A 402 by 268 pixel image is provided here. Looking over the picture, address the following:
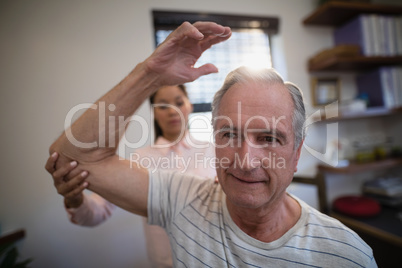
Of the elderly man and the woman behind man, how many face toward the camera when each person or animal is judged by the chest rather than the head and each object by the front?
2

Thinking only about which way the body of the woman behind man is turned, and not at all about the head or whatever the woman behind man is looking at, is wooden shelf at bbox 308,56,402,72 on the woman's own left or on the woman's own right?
on the woman's own left

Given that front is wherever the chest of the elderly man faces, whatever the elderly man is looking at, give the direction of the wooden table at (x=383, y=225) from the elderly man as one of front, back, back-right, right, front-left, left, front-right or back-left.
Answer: back-left

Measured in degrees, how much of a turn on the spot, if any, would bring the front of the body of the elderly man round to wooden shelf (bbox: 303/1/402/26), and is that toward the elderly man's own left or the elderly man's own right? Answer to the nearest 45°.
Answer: approximately 135° to the elderly man's own left

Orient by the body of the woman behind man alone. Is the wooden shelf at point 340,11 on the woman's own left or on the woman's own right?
on the woman's own left

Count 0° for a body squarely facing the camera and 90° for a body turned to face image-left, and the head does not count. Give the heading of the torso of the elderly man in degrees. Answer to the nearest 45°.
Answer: approximately 0°

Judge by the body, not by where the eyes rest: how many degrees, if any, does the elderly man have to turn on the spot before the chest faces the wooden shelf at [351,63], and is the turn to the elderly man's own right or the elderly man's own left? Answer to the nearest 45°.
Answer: approximately 135° to the elderly man's own left
